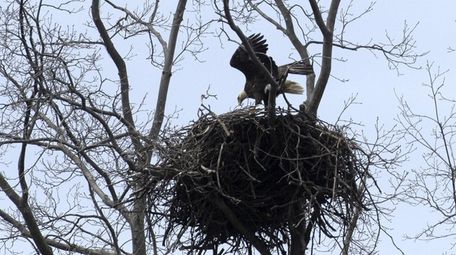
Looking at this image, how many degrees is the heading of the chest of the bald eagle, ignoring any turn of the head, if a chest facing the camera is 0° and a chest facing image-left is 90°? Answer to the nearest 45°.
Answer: approximately 90°
